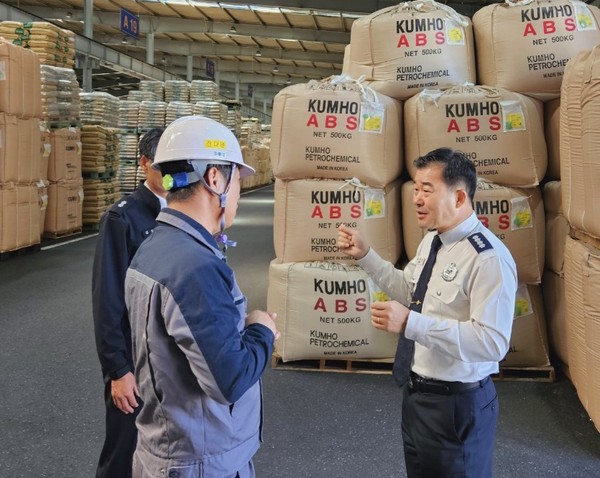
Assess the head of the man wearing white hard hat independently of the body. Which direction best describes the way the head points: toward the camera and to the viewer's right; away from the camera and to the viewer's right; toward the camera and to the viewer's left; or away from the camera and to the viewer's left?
away from the camera and to the viewer's right

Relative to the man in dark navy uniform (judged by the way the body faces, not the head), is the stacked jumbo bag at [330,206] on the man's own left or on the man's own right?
on the man's own left

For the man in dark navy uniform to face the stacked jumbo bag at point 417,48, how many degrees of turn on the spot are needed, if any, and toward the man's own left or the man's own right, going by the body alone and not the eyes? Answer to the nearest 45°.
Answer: approximately 90° to the man's own left

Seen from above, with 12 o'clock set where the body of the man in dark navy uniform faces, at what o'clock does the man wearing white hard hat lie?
The man wearing white hard hat is roughly at 1 o'clock from the man in dark navy uniform.

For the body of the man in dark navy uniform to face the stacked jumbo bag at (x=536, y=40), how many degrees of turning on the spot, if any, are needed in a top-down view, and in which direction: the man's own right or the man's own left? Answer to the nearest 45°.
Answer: approximately 90° to the man's own left

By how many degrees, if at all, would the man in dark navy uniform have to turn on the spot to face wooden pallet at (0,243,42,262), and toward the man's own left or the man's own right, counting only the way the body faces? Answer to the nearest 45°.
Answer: approximately 135° to the man's own left

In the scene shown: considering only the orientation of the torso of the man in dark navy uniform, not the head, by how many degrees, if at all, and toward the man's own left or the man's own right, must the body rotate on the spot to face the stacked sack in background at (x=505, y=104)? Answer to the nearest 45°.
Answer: approximately 90° to the man's own left

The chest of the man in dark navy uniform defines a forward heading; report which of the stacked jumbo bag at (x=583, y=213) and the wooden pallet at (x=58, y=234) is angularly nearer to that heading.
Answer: the stacked jumbo bag
